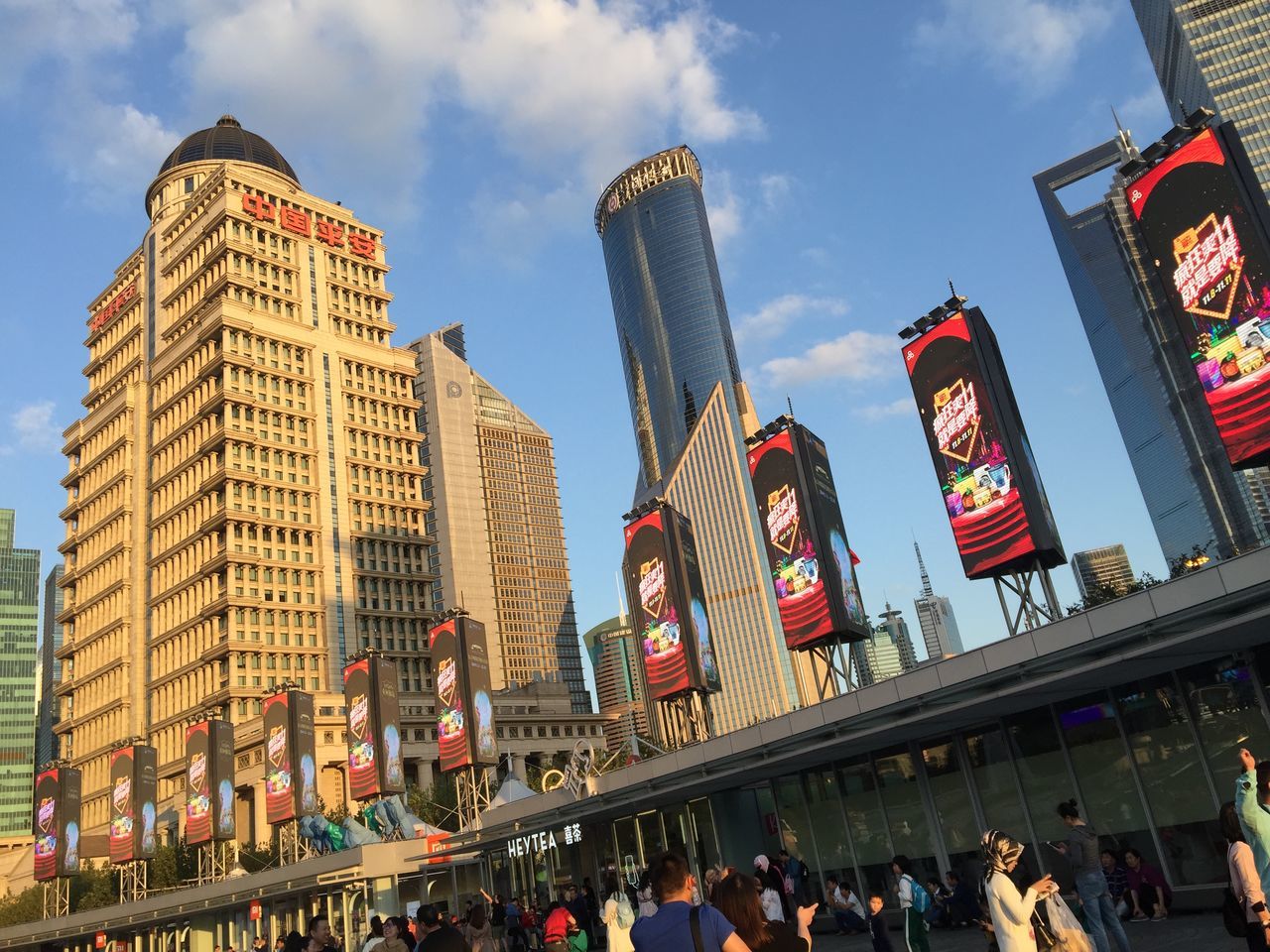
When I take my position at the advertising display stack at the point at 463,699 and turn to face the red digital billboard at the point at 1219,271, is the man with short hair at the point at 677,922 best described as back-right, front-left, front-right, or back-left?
front-right

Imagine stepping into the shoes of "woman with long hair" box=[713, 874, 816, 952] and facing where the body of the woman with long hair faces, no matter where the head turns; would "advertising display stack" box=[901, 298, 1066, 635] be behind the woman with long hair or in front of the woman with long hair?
in front

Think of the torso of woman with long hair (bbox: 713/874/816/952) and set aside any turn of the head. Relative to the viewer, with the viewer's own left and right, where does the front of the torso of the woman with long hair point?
facing away from the viewer and to the right of the viewer

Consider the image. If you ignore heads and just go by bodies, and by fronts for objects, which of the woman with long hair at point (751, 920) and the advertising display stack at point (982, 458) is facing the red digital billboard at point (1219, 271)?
the woman with long hair

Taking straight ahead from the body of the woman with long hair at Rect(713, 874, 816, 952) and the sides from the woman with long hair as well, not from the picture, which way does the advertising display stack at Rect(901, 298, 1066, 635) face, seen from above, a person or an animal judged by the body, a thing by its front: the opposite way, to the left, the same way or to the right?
the opposite way

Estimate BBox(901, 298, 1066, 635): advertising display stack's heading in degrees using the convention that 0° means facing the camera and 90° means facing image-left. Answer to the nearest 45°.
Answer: approximately 45°

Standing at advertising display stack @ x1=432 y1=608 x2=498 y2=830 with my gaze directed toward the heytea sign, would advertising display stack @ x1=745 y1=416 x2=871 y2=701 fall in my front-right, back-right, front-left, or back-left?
front-left

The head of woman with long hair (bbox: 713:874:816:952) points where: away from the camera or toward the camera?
away from the camera

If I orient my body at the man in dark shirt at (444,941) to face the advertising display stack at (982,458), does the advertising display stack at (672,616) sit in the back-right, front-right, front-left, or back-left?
front-left

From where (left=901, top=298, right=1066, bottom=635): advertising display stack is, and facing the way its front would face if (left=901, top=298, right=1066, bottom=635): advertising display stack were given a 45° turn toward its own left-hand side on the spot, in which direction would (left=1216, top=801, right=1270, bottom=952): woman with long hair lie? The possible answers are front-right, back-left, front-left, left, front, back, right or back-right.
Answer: front

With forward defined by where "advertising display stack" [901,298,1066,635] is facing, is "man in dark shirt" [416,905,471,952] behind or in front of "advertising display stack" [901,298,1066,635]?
in front

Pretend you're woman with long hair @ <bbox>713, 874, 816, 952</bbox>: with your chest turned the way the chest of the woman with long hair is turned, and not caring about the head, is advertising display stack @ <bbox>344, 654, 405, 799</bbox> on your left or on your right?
on your left
